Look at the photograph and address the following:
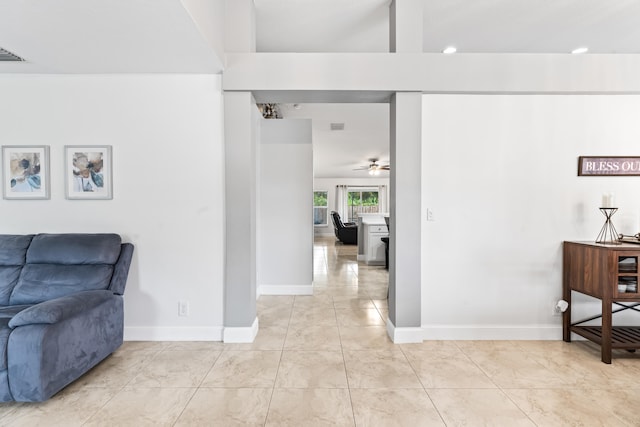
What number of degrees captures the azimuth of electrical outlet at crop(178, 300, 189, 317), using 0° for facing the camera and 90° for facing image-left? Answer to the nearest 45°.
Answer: approximately 0°

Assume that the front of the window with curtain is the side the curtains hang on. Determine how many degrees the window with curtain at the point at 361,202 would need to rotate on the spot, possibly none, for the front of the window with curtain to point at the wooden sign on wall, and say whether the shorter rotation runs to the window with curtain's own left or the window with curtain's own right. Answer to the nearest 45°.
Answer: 0° — it already faces it

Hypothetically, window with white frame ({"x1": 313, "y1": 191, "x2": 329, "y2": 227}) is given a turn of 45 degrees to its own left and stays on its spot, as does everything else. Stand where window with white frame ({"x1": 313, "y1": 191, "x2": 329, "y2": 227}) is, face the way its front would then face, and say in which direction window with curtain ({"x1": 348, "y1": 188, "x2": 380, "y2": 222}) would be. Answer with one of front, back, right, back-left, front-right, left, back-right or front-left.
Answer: front-left

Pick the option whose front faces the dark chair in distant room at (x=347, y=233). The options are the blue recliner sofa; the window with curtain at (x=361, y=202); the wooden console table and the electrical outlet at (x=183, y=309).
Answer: the window with curtain

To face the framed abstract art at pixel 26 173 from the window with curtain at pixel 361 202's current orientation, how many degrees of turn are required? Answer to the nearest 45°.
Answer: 0° — it already faces it

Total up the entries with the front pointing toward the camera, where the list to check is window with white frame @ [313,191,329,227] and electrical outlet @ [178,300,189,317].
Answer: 2

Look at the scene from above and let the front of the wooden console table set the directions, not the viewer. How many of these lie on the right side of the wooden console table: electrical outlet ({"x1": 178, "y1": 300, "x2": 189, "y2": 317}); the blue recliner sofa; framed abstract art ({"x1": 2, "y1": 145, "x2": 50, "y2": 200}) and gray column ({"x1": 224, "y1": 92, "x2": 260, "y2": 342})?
4

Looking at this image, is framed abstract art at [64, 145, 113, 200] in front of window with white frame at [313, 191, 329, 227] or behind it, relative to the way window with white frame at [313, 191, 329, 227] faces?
in front

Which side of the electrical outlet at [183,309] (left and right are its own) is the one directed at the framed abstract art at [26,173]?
right

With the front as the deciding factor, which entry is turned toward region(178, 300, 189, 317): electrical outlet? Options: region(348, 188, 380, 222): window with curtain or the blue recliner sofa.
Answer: the window with curtain

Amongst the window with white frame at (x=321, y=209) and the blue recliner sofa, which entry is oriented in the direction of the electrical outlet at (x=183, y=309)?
the window with white frame

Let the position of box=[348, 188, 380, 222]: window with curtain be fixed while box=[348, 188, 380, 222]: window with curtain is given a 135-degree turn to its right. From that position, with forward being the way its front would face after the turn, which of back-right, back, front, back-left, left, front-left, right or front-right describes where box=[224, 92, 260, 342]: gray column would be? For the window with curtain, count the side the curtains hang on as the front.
back-left

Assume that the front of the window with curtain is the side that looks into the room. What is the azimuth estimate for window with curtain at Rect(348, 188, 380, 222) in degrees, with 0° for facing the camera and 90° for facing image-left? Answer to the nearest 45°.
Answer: approximately 0°
